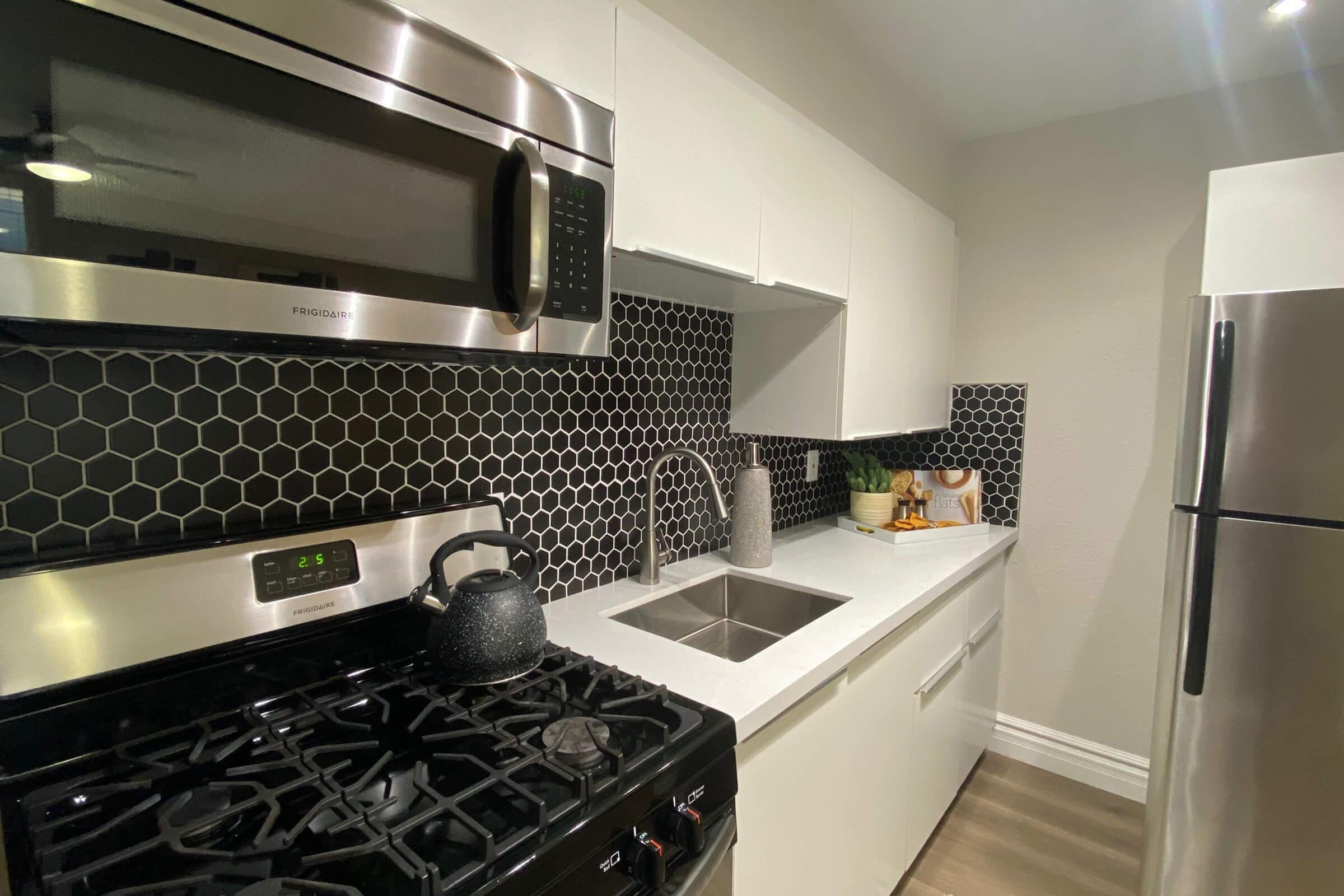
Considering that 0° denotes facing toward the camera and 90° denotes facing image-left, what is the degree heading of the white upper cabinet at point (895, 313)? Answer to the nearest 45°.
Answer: approximately 315°

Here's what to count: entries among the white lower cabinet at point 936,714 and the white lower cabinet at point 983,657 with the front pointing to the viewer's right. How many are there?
2

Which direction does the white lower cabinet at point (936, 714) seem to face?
to the viewer's right

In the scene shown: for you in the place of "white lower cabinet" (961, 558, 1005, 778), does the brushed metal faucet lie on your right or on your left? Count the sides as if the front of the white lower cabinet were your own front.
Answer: on your right

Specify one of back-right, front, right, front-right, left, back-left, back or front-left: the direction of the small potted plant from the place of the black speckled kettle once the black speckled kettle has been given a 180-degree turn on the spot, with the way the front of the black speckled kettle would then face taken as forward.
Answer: front-left

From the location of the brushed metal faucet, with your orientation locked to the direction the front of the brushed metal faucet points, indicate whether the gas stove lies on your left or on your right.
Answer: on your right

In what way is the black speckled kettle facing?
to the viewer's left

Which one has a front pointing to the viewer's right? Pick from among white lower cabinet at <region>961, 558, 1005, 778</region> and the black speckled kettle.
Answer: the white lower cabinet

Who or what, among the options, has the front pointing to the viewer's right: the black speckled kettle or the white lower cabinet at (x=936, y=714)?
the white lower cabinet

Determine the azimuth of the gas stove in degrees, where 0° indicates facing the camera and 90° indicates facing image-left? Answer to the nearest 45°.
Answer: approximately 315°
